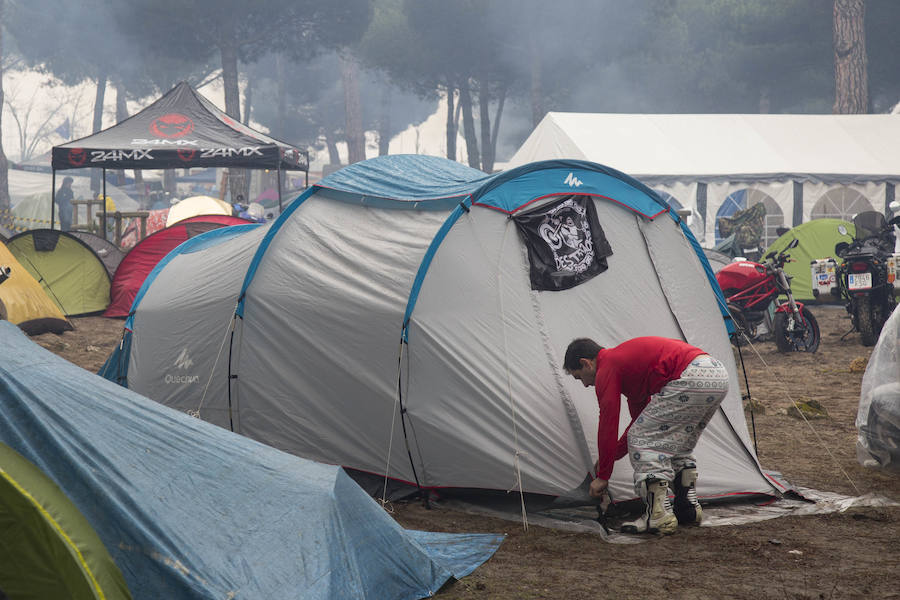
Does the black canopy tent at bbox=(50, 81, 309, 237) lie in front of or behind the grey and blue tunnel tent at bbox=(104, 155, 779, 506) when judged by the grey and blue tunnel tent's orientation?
behind

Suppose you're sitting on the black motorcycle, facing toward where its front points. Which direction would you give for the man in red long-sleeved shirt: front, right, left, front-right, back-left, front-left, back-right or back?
back

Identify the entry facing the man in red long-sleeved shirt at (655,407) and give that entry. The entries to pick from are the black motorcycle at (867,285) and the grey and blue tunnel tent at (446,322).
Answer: the grey and blue tunnel tent

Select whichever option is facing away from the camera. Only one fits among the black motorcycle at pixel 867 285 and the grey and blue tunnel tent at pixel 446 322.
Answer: the black motorcycle

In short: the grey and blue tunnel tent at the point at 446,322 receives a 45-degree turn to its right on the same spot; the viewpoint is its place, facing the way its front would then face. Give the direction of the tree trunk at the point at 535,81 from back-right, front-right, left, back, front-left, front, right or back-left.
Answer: back

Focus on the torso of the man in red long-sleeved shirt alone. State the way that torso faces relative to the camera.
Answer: to the viewer's left

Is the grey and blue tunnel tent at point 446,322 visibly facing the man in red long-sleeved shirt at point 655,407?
yes

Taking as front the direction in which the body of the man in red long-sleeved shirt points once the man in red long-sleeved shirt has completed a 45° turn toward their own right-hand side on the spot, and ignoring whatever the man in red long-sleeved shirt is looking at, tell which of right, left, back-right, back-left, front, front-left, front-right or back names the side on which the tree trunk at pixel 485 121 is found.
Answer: front-right

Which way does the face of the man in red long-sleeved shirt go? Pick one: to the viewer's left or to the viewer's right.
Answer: to the viewer's left

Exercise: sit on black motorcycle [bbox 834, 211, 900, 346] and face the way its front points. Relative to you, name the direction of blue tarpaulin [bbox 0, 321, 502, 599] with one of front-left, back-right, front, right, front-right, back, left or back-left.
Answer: back

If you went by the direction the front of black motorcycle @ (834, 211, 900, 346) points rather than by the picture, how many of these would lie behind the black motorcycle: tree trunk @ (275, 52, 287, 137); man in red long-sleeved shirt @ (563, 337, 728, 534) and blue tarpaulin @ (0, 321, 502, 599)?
2

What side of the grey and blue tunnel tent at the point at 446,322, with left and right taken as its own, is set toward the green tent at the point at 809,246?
left

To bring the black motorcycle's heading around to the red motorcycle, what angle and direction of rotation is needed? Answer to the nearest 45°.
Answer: approximately 135° to its left

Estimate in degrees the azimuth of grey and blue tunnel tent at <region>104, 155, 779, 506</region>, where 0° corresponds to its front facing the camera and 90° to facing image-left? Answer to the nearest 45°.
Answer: approximately 315°

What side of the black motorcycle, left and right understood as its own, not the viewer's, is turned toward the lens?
back

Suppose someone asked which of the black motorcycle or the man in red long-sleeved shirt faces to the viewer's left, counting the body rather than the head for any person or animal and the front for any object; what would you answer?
the man in red long-sleeved shirt
